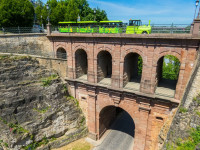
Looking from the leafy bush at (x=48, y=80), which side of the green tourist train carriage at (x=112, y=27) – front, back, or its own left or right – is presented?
back

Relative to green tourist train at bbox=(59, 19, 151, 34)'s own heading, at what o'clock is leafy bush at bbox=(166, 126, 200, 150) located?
The leafy bush is roughly at 2 o'clock from the green tourist train.

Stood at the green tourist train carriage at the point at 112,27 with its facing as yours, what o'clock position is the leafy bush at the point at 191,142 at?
The leafy bush is roughly at 2 o'clock from the green tourist train carriage.

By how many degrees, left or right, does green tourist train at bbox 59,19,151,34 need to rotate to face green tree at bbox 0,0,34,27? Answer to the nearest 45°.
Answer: approximately 135° to its left

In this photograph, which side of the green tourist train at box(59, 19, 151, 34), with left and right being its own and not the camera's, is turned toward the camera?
right

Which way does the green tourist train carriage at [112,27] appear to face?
to the viewer's right
